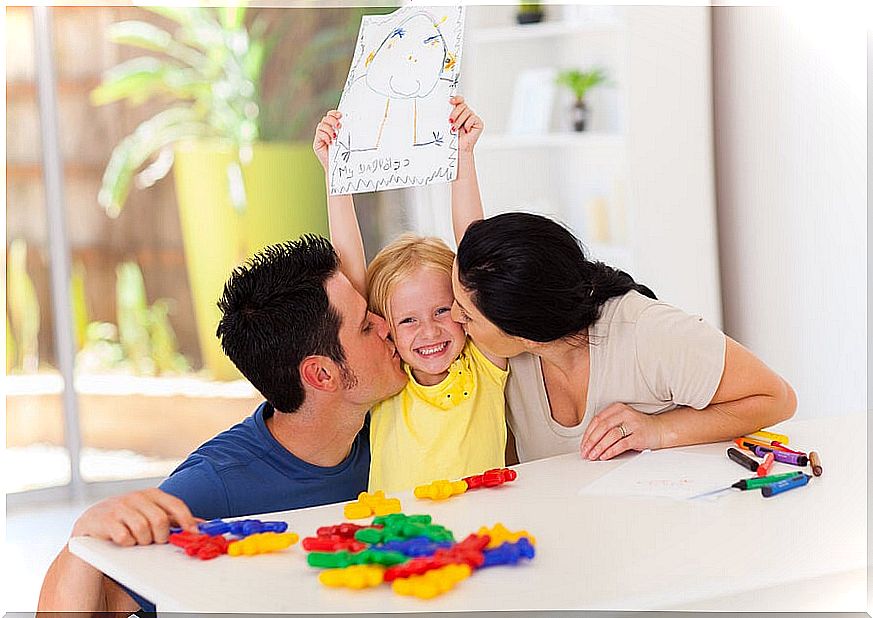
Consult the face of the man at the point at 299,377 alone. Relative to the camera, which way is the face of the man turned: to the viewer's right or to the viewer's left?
to the viewer's right

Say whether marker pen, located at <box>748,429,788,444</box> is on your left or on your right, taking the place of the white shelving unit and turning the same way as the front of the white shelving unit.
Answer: on your left

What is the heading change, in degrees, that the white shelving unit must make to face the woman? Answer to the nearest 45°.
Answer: approximately 45° to its left

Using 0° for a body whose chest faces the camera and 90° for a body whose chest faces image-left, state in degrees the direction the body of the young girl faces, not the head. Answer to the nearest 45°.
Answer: approximately 0°

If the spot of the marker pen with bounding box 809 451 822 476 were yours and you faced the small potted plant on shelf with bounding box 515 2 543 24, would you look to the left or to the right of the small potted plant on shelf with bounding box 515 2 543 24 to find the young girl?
left

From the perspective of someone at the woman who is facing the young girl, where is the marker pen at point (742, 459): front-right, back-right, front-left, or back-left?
back-left

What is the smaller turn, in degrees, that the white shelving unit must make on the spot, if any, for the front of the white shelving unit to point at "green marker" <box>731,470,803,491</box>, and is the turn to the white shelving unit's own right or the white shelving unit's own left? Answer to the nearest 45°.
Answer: approximately 45° to the white shelving unit's own left

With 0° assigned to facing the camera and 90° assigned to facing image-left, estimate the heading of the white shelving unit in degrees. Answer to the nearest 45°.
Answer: approximately 45°

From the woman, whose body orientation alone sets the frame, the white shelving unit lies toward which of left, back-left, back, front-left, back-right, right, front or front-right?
back-right
